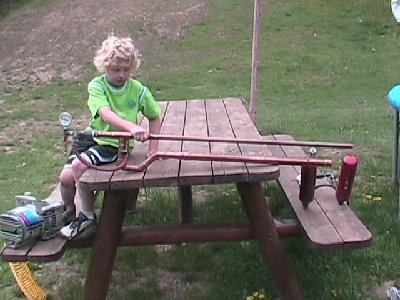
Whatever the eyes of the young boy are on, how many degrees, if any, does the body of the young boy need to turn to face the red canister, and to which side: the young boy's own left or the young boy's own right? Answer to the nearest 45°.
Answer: approximately 90° to the young boy's own left

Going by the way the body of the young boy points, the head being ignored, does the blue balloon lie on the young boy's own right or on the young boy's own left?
on the young boy's own left

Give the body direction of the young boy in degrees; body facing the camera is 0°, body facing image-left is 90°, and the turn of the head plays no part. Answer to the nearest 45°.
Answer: approximately 0°

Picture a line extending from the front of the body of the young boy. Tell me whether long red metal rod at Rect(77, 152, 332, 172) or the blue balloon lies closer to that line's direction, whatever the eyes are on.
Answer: the long red metal rod
